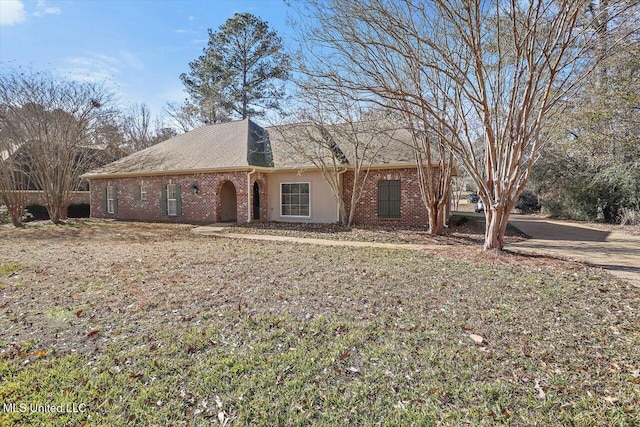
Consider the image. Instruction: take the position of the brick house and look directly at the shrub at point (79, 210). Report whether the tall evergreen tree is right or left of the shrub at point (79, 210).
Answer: right

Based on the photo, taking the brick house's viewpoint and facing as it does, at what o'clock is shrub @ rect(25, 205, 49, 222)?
The shrub is roughly at 4 o'clock from the brick house.

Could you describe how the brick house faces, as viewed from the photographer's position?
facing the viewer

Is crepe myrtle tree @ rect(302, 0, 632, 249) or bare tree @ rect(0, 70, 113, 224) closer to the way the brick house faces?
the crepe myrtle tree

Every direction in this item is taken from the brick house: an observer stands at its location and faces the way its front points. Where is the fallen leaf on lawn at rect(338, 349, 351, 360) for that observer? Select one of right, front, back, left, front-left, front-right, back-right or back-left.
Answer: front

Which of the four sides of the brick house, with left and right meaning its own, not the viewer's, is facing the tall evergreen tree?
back

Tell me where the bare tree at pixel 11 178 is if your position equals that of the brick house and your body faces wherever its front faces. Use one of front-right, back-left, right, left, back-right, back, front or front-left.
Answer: right

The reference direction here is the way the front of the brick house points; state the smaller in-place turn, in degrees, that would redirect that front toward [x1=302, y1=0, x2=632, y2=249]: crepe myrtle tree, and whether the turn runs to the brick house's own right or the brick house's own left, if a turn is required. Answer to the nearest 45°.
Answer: approximately 45° to the brick house's own left

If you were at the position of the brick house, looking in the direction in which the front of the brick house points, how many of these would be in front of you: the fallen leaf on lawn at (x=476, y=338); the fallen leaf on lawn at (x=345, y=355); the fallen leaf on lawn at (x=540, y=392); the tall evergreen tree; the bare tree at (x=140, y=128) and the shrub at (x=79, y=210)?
3

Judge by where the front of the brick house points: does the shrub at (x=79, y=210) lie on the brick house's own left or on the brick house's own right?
on the brick house's own right

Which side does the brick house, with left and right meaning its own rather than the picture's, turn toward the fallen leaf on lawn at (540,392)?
front

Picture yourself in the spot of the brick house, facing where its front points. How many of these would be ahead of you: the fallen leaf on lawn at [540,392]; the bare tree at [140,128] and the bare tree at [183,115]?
1
